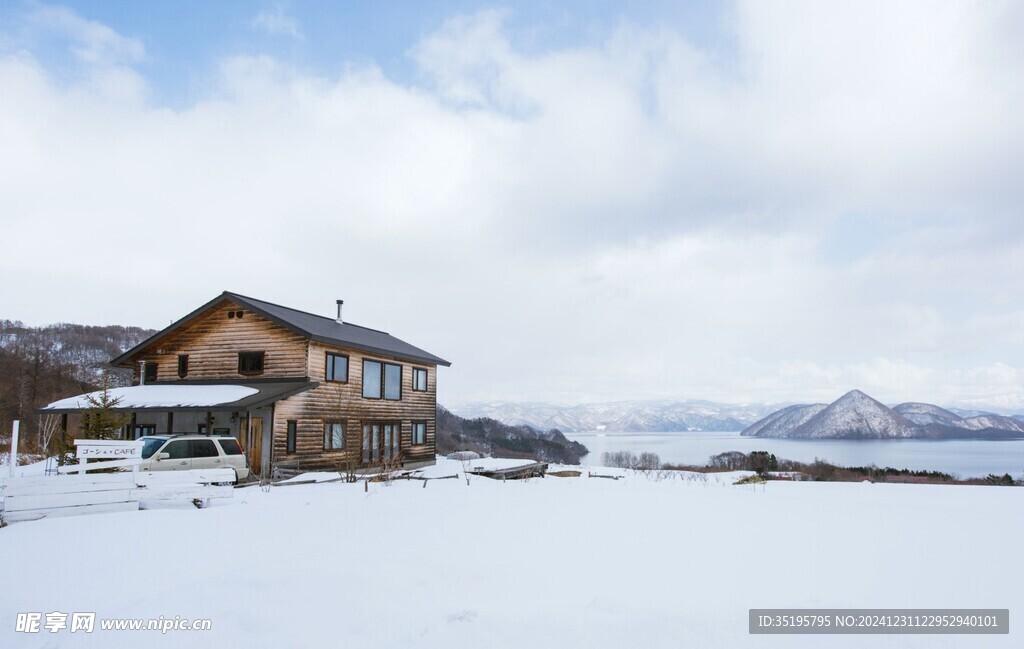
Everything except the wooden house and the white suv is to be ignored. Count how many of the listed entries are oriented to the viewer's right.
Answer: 0

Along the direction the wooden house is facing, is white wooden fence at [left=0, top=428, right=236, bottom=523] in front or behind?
in front

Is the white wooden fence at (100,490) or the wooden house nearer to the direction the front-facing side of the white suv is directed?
the white wooden fence

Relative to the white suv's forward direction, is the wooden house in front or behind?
behind

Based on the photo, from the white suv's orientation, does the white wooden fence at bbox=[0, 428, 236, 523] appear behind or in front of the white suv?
in front

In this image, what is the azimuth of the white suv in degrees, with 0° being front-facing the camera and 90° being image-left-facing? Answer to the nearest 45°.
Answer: approximately 45°
